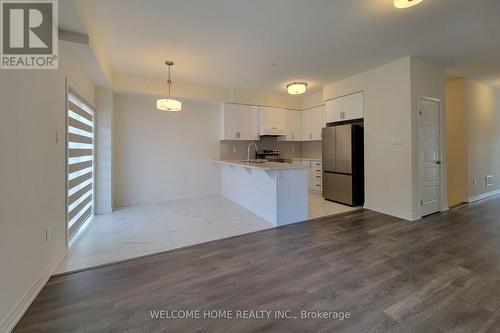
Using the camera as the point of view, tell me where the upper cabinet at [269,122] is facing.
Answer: facing the viewer and to the right of the viewer

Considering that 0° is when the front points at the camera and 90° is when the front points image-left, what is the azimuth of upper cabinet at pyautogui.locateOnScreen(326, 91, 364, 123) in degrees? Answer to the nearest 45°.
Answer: approximately 45°

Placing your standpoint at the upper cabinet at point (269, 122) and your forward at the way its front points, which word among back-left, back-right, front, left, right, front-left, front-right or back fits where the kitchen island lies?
front-right

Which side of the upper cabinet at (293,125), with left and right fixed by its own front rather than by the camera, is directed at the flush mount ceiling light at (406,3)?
front

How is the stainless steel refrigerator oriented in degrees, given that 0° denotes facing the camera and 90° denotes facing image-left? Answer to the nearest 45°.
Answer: approximately 45°

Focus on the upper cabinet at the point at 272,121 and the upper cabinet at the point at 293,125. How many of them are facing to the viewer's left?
0

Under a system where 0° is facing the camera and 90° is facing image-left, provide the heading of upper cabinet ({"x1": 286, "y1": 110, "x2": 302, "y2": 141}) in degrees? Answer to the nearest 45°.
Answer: approximately 0°

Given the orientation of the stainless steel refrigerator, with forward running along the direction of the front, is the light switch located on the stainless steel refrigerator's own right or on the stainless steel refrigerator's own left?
on the stainless steel refrigerator's own left
